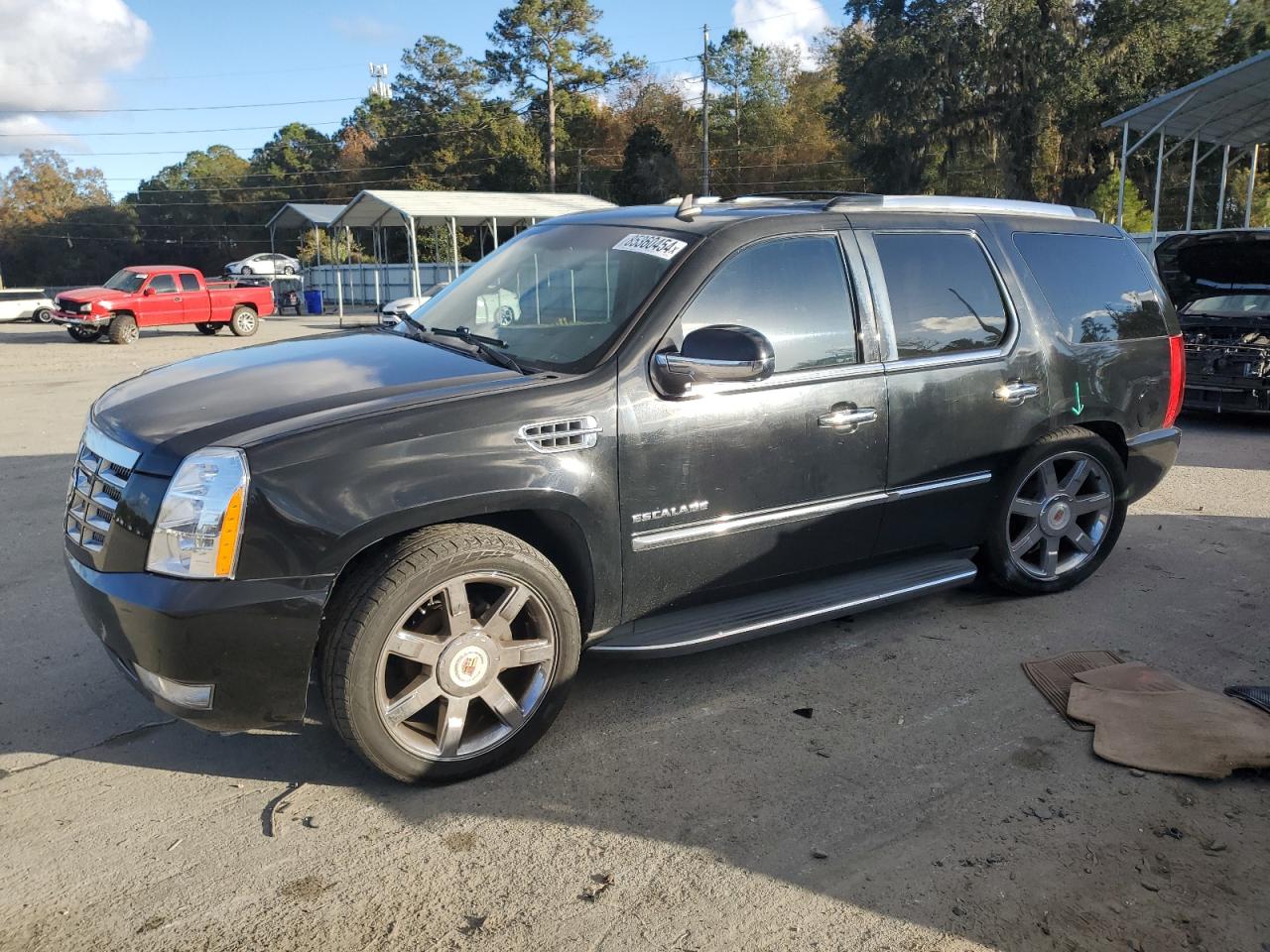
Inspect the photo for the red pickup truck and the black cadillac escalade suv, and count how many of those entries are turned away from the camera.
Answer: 0

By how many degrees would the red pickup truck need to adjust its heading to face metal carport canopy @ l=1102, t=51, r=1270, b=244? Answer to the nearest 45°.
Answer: approximately 90° to its left

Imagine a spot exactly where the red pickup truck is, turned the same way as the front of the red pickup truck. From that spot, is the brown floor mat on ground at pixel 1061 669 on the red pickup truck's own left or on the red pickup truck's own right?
on the red pickup truck's own left

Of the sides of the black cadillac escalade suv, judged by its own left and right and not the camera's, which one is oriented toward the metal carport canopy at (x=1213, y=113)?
back

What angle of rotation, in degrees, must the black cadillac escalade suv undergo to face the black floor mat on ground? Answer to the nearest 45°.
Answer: approximately 135° to its left

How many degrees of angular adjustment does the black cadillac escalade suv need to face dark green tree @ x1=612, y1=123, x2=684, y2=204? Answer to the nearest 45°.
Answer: approximately 135° to its right

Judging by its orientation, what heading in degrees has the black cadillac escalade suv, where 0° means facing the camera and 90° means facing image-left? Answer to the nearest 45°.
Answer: approximately 45°

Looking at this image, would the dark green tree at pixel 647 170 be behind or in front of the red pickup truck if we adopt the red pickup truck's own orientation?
behind
